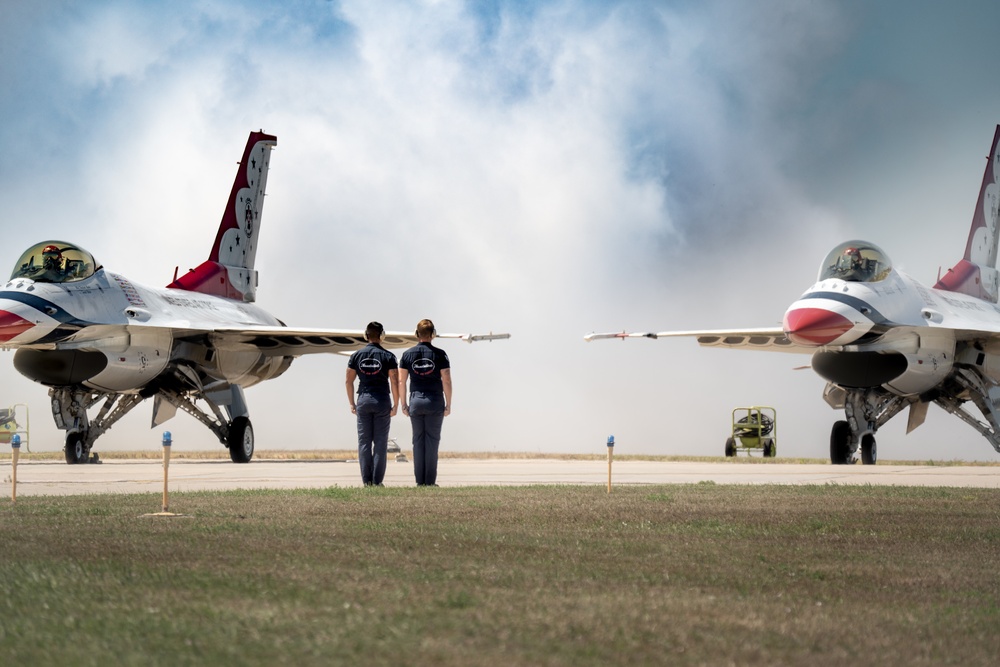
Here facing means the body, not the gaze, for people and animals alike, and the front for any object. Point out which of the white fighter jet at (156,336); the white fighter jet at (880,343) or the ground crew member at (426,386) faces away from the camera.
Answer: the ground crew member

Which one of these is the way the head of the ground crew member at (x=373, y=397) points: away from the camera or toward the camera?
away from the camera

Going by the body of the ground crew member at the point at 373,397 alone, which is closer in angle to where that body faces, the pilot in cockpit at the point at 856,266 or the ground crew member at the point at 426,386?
the pilot in cockpit

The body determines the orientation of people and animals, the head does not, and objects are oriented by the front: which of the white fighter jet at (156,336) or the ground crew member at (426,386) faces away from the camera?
the ground crew member

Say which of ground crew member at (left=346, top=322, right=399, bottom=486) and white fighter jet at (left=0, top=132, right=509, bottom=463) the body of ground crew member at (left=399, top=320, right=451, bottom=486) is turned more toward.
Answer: the white fighter jet

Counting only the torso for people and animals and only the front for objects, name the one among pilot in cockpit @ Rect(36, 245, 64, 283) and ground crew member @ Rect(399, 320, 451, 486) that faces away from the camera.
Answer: the ground crew member

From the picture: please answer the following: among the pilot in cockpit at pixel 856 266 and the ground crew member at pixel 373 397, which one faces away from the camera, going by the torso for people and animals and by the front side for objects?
the ground crew member

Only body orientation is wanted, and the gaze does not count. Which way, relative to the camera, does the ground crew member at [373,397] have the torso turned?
away from the camera

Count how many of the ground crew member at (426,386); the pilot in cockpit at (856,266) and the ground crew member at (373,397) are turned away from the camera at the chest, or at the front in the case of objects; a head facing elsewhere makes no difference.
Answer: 2

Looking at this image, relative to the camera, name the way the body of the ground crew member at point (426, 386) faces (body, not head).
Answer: away from the camera

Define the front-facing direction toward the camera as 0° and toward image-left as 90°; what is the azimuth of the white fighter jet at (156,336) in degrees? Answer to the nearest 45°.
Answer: approximately 45°

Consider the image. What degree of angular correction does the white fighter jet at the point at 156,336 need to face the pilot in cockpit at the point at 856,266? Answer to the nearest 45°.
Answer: approximately 90° to its left

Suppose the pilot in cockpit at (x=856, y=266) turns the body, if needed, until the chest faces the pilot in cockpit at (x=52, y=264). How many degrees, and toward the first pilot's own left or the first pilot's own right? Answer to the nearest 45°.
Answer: approximately 45° to the first pilot's own right

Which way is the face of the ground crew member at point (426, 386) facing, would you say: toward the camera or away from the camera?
away from the camera
